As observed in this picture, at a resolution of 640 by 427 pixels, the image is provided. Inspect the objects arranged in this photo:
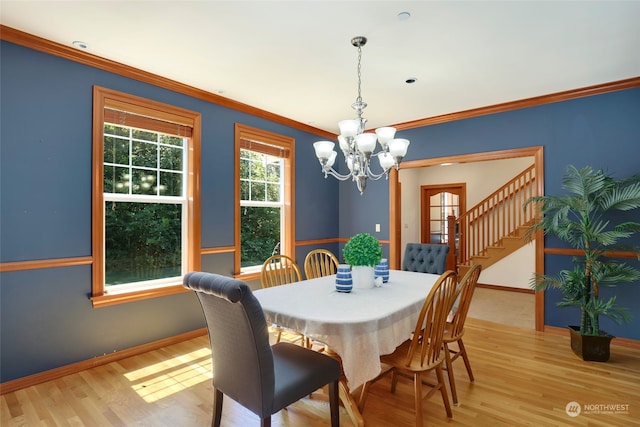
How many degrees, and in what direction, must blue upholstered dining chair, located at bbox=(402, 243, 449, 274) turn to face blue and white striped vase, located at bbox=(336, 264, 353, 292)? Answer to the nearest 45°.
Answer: approximately 45° to its left

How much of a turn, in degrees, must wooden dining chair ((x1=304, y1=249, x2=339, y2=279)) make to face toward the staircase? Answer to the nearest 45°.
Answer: approximately 90° to its left

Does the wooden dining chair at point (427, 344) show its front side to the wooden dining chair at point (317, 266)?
yes

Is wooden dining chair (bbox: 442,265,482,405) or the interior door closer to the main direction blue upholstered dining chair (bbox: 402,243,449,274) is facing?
the wooden dining chair

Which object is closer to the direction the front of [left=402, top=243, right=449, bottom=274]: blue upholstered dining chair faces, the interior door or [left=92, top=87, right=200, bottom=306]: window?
the window

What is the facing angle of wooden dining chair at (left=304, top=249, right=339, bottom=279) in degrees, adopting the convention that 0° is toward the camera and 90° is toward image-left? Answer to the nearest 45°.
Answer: approximately 315°

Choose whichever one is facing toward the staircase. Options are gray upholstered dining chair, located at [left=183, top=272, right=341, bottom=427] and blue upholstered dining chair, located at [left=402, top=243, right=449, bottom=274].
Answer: gray upholstered dining chair, located at [left=183, top=272, right=341, bottom=427]

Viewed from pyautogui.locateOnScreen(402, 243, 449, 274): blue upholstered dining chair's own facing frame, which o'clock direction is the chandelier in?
The chandelier is roughly at 11 o'clock from the blue upholstered dining chair.

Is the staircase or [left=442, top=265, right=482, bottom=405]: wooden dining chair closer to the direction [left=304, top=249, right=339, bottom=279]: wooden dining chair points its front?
the wooden dining chair

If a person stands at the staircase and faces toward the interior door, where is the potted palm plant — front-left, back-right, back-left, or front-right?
back-left

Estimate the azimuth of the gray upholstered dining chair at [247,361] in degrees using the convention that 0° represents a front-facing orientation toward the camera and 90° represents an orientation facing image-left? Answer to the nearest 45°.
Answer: approximately 225°

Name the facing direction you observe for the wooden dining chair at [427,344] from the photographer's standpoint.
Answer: facing away from the viewer and to the left of the viewer
